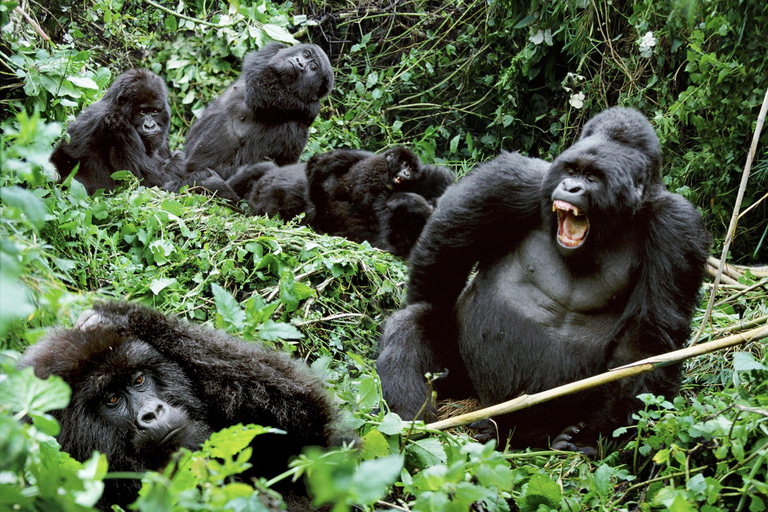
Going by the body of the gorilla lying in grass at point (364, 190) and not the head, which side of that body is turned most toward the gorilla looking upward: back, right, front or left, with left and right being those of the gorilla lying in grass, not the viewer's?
back

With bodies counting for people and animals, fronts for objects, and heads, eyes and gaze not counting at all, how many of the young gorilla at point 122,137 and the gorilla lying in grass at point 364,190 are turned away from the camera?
0

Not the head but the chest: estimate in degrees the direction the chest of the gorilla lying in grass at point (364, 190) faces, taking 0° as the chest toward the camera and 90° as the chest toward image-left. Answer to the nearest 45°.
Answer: approximately 315°

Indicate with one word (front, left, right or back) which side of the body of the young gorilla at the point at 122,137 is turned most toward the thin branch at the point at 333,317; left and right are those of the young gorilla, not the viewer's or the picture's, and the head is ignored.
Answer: front

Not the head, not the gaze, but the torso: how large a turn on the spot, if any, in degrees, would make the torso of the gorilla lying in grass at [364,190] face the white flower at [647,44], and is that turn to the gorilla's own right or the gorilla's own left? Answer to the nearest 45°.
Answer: approximately 45° to the gorilla's own left

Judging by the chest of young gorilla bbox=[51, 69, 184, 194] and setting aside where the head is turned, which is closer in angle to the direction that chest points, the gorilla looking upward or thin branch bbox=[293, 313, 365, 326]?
the thin branch

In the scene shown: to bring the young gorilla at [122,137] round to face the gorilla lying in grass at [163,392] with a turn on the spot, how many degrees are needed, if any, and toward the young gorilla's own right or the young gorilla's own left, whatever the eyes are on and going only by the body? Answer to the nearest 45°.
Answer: approximately 45° to the young gorilla's own right

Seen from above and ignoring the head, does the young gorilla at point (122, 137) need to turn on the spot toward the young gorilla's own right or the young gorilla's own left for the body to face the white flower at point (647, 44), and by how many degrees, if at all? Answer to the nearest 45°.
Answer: approximately 45° to the young gorilla's own left

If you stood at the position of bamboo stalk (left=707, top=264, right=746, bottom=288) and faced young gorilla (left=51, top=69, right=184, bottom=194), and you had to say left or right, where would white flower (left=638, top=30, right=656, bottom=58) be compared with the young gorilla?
right
